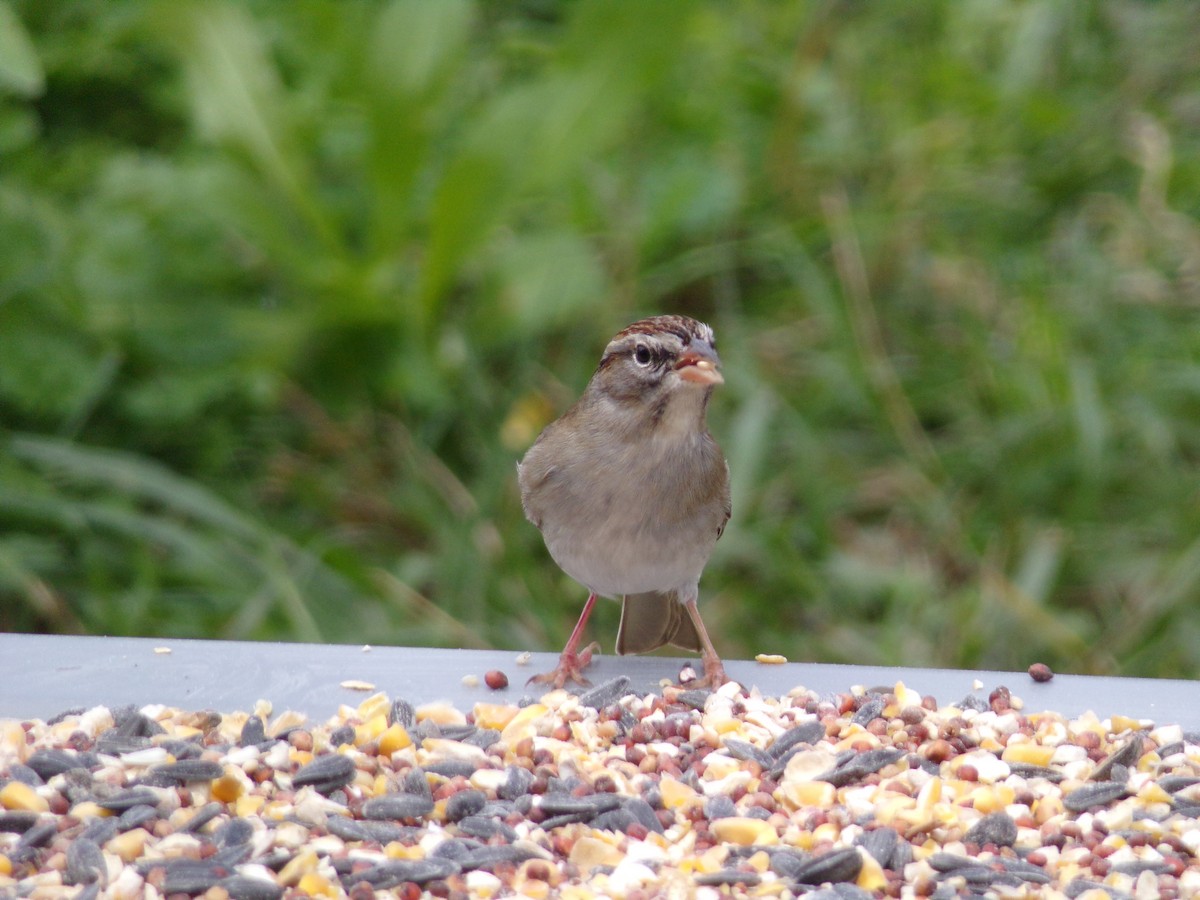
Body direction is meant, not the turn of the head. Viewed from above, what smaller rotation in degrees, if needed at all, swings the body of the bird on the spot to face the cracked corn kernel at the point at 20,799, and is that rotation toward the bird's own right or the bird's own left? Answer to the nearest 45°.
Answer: approximately 45° to the bird's own right

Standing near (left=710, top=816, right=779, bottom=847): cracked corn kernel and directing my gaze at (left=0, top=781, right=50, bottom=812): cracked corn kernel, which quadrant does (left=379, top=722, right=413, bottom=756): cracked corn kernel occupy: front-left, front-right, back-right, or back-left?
front-right

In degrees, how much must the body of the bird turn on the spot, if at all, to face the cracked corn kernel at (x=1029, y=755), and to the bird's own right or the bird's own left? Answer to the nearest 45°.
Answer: approximately 45° to the bird's own left

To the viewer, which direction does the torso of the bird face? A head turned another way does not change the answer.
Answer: toward the camera
